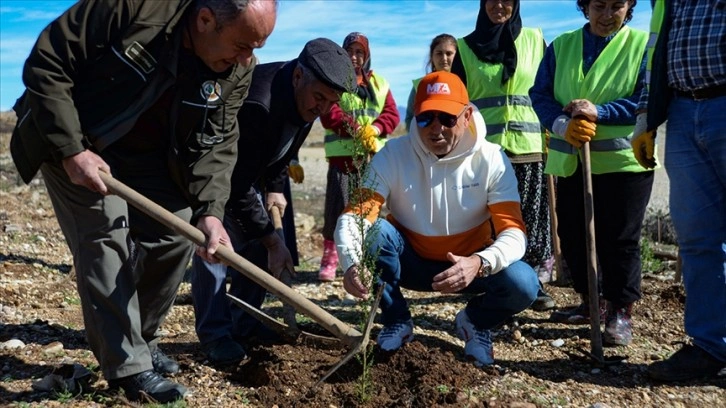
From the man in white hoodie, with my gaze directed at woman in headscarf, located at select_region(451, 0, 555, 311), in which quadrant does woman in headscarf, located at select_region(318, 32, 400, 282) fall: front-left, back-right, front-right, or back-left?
front-left

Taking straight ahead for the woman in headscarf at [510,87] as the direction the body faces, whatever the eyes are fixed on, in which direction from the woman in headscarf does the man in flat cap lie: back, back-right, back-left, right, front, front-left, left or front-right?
front-right

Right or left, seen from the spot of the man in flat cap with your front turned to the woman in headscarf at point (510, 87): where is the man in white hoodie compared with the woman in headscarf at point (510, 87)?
right

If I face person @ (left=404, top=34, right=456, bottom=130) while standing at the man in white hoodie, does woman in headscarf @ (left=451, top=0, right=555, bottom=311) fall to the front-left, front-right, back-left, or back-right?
front-right

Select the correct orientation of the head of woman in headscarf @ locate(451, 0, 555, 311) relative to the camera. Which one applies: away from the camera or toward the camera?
toward the camera

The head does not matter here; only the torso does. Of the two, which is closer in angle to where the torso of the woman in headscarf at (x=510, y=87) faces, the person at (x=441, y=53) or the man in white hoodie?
the man in white hoodie

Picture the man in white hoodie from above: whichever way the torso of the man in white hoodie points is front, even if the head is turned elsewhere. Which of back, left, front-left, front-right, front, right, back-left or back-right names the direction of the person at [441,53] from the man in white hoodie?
back

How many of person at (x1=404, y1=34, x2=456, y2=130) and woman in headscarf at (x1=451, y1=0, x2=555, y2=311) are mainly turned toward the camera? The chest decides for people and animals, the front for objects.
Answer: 2

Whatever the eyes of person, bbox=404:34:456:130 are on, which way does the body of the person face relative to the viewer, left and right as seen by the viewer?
facing the viewer

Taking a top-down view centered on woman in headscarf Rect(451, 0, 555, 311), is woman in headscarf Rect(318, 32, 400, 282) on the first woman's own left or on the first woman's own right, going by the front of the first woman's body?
on the first woman's own right

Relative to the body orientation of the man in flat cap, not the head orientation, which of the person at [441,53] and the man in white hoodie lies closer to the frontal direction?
the man in white hoodie

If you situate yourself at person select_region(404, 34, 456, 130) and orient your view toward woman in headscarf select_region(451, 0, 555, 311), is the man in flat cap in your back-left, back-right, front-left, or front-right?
front-right

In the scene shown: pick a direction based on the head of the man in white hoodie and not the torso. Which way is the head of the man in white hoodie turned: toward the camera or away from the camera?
toward the camera

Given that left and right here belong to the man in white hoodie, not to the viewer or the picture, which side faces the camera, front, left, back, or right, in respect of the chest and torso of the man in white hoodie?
front

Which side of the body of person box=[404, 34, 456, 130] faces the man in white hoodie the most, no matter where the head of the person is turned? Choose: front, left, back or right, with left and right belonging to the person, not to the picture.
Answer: front

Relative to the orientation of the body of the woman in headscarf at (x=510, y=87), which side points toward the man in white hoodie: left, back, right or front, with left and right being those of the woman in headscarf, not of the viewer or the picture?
front

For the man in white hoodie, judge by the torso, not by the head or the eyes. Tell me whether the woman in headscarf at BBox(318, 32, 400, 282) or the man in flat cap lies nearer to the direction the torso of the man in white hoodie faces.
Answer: the man in flat cap
